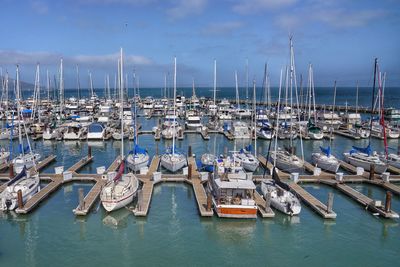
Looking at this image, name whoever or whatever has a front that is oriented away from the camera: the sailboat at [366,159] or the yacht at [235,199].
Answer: the yacht

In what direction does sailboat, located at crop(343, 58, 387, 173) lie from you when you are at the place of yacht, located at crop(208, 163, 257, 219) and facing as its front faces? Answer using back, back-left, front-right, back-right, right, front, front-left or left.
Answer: front-right

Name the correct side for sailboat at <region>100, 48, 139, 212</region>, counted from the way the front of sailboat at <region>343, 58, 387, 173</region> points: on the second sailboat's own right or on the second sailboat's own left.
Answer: on the second sailboat's own right

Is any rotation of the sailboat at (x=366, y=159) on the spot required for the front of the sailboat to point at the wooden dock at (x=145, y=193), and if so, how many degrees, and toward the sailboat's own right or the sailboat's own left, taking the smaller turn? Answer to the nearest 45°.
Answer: approximately 90° to the sailboat's own right

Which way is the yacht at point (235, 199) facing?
away from the camera

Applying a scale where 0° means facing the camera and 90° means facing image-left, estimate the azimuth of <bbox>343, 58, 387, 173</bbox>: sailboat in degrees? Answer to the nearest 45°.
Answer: approximately 315°

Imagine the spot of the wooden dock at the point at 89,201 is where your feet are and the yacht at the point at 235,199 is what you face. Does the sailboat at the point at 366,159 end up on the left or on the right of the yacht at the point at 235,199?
left

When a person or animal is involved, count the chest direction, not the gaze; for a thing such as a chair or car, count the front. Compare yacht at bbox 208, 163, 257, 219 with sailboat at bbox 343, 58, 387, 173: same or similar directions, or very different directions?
very different directions

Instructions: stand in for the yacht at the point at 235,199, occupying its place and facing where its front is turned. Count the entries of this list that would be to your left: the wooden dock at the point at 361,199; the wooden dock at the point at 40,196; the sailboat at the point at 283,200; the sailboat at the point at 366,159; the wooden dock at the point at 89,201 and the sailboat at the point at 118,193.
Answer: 3

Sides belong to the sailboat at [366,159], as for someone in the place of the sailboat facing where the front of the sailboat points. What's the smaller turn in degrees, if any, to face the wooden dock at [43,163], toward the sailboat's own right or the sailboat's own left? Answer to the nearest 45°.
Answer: approximately 90° to the sailboat's own right

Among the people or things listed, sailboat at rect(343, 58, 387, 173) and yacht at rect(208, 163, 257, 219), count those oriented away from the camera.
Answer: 1

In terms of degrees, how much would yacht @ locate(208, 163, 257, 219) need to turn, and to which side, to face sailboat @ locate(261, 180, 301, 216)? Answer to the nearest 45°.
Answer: approximately 45° to its right
